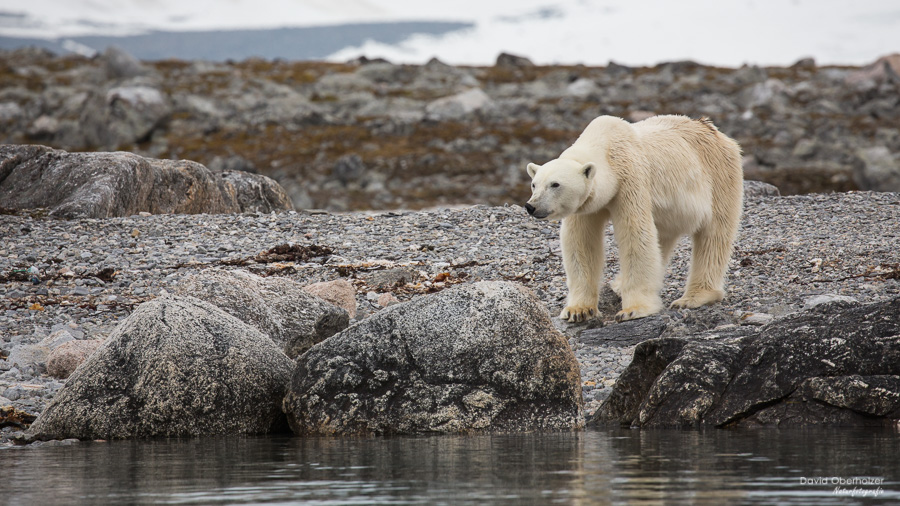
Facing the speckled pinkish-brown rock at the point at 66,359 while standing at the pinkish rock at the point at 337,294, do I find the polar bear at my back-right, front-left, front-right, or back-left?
back-left

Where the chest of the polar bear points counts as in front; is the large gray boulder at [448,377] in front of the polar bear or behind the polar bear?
in front

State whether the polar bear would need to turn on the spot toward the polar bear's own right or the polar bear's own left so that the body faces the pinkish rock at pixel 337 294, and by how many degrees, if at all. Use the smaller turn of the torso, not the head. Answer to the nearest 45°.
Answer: approximately 45° to the polar bear's own right

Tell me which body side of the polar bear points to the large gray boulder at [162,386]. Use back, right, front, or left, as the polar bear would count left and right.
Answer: front

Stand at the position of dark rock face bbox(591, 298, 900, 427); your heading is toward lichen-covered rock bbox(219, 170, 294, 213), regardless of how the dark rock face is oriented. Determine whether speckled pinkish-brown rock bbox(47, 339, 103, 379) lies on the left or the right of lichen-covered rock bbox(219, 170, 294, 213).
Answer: left

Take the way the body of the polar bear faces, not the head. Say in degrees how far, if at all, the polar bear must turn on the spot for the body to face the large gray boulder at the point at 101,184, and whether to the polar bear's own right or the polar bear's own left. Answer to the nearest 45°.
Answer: approximately 90° to the polar bear's own right

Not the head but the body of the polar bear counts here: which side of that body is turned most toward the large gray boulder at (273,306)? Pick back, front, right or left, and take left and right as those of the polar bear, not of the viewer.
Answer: front

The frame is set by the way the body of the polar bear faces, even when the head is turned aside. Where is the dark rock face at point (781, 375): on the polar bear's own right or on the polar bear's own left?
on the polar bear's own left

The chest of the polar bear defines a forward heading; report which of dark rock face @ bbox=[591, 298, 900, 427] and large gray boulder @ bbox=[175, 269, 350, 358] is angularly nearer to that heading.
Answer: the large gray boulder

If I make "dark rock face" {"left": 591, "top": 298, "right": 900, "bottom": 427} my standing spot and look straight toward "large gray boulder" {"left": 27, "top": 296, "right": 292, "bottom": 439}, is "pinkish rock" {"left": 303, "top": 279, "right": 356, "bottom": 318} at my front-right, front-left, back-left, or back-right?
front-right

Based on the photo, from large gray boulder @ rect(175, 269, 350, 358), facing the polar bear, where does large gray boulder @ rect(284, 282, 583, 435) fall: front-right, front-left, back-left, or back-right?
front-right

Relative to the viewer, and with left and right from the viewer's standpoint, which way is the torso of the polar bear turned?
facing the viewer and to the left of the viewer
